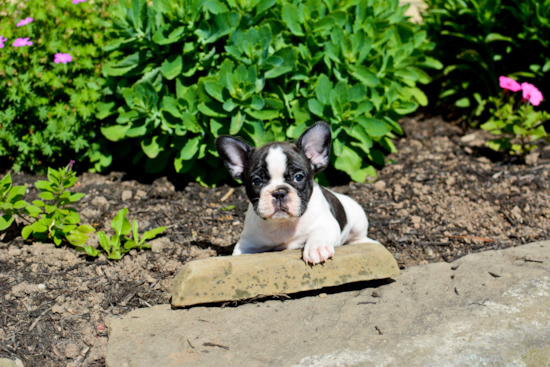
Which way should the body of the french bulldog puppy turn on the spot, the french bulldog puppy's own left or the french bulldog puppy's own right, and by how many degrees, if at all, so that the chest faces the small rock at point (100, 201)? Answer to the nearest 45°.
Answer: approximately 90° to the french bulldog puppy's own right

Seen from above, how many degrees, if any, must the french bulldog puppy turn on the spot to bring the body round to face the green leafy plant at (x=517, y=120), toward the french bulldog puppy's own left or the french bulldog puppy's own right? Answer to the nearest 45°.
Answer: approximately 180°

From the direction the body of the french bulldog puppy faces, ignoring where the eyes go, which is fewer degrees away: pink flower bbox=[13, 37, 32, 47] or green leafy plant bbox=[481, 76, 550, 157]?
the pink flower

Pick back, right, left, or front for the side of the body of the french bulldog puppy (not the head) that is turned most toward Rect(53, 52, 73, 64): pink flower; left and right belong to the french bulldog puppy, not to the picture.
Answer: right

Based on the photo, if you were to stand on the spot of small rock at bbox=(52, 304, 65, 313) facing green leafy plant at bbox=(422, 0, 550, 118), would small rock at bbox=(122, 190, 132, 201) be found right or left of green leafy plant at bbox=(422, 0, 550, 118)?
left

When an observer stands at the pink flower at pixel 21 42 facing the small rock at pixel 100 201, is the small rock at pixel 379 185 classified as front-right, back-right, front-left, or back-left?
front-left

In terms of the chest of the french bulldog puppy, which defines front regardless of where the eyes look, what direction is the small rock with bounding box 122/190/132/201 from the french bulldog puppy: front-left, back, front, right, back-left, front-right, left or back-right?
right

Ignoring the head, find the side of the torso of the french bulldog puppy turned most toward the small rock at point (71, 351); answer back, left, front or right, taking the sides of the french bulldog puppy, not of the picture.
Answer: front

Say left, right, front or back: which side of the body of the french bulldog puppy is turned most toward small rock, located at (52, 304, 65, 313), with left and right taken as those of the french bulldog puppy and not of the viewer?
front

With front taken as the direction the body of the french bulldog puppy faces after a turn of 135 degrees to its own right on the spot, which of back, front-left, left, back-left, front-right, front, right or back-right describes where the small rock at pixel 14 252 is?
left

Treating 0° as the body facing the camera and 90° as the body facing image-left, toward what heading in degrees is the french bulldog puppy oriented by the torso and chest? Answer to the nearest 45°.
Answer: approximately 45°

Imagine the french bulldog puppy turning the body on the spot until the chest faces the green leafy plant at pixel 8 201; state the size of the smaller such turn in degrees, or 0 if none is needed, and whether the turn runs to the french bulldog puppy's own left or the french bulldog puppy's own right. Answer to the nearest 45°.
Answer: approximately 45° to the french bulldog puppy's own right

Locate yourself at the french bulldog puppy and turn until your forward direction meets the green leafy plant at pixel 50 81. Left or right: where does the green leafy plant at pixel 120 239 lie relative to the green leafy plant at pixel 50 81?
left

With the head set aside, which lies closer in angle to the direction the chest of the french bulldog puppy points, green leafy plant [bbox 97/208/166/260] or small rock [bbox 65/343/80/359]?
the small rock
